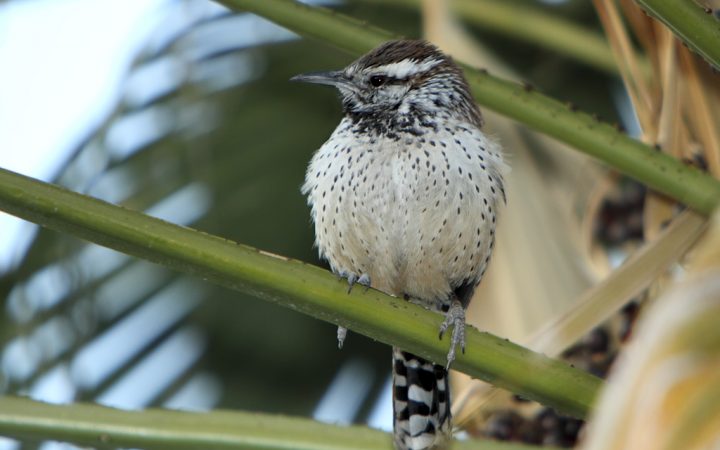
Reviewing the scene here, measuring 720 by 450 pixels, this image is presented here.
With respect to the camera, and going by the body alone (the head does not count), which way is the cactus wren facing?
toward the camera
